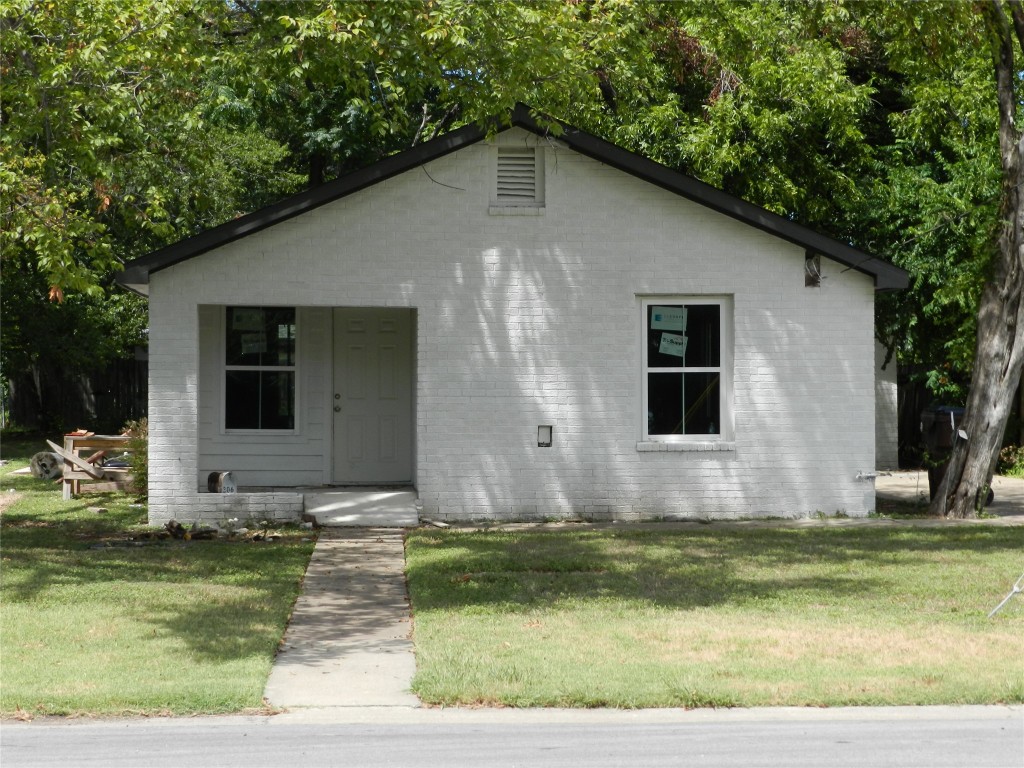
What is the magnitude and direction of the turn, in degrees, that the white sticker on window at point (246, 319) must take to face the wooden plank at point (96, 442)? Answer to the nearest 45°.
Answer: approximately 135° to its right

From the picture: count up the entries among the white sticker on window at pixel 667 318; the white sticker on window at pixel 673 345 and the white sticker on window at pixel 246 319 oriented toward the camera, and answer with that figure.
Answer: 3

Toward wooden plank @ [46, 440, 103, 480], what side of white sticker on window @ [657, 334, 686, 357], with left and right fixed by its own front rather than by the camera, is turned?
right

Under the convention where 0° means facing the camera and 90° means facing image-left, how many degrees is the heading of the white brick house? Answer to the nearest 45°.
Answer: approximately 0°

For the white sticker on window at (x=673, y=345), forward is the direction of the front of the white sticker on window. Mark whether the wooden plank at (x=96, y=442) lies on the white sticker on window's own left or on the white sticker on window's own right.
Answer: on the white sticker on window's own right
